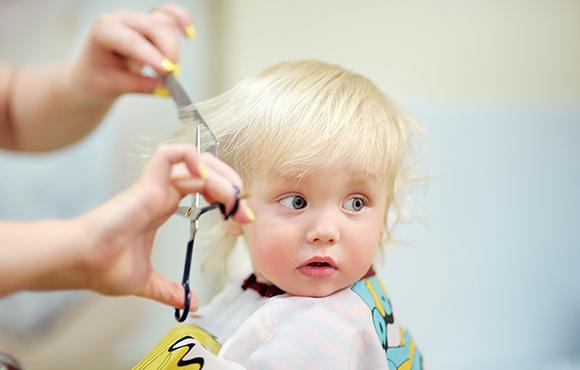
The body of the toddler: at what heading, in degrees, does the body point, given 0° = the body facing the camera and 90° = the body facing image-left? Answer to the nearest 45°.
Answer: approximately 45°
